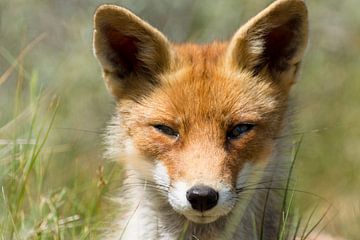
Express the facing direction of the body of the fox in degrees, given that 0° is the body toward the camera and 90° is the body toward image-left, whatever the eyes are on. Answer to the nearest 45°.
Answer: approximately 0°
